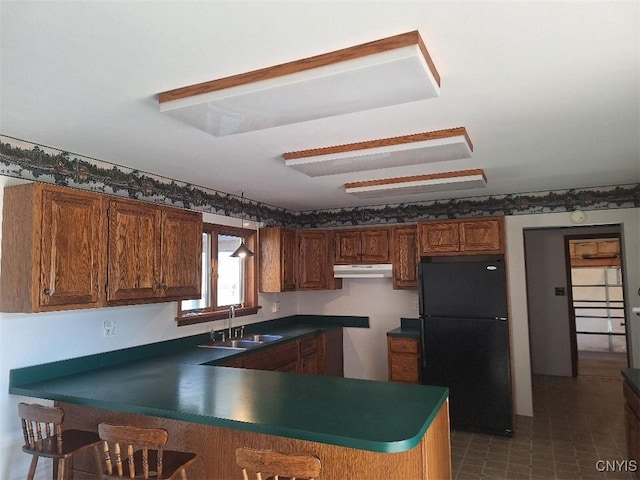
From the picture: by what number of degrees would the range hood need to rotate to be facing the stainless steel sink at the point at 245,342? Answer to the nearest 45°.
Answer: approximately 45° to its right

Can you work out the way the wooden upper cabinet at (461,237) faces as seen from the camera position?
facing the viewer

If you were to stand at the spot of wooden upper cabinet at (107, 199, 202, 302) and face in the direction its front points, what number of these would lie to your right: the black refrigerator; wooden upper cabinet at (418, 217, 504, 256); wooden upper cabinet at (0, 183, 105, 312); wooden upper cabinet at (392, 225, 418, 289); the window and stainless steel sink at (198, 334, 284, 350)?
1

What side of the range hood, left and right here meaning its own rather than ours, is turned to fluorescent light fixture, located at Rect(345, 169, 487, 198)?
front

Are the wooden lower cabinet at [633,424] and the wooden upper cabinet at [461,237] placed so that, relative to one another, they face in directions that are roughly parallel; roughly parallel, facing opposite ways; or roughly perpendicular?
roughly perpendicular

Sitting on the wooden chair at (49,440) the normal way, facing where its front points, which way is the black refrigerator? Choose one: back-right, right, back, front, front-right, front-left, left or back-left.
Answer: front-right

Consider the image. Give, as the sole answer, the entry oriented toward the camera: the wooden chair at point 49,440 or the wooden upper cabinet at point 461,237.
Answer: the wooden upper cabinet

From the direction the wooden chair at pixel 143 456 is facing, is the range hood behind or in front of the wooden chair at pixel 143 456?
in front

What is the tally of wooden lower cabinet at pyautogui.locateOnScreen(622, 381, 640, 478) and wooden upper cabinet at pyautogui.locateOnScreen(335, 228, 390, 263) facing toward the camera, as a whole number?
1

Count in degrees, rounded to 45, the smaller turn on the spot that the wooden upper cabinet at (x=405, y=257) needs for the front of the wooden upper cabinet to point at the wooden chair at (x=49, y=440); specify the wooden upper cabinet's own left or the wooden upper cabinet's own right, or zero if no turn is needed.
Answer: approximately 45° to the wooden upper cabinet's own right

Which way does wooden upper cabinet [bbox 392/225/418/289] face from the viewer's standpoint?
toward the camera

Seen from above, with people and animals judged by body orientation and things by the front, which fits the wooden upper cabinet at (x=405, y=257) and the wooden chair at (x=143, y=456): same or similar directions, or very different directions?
very different directions

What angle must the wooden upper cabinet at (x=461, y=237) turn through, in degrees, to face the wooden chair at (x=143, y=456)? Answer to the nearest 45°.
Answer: approximately 45° to its right

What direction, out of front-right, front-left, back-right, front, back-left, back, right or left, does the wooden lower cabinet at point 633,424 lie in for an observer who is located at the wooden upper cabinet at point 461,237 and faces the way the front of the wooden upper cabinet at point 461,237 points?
front-left

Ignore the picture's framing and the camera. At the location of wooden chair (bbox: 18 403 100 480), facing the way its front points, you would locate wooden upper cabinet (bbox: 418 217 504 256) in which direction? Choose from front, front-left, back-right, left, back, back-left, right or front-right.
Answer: front-right

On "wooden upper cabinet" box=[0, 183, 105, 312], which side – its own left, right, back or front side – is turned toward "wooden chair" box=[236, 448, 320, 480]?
front

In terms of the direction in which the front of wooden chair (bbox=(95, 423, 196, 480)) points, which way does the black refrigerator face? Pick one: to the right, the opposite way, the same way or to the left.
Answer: the opposite way

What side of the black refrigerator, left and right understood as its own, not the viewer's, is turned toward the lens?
front

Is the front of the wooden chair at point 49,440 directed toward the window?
yes
